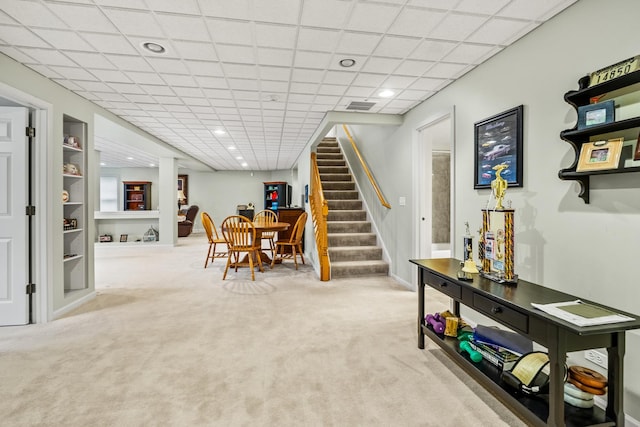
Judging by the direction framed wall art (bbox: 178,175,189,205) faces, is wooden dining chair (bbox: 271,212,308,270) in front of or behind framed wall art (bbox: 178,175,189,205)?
in front

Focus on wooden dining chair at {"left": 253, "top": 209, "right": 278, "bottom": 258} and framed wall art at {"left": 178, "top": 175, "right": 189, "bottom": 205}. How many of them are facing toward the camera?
2

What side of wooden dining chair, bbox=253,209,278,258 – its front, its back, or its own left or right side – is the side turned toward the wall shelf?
front

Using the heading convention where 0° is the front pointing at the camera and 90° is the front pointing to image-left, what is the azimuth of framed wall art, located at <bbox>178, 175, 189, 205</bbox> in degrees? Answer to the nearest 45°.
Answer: approximately 0°

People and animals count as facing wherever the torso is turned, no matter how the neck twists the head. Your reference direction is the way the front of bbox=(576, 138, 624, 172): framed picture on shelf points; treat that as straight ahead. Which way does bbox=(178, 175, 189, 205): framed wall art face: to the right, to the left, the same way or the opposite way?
to the left

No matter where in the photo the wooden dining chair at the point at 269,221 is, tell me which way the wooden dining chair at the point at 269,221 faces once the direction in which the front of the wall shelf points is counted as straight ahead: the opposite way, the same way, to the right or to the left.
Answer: to the left

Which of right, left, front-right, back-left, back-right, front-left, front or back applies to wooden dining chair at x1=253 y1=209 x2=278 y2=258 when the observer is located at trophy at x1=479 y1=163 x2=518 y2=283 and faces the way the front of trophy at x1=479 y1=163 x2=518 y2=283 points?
right

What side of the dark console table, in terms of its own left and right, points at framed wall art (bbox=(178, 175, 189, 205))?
right

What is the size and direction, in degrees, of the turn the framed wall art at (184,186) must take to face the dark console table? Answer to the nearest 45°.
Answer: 0° — it already faces it

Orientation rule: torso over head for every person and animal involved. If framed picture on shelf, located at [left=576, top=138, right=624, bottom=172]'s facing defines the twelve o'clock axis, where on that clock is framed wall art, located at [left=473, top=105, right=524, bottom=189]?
The framed wall art is roughly at 3 o'clock from the framed picture on shelf.
